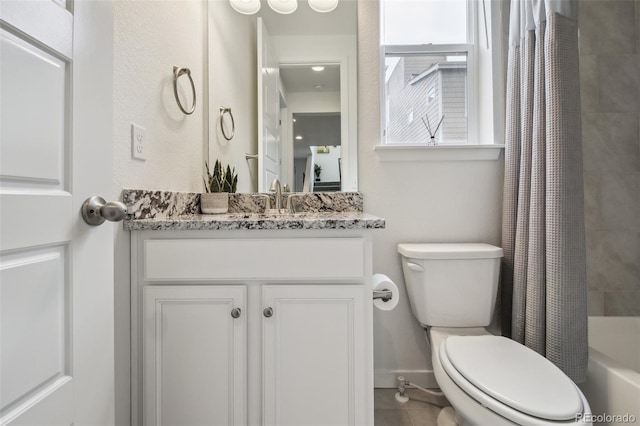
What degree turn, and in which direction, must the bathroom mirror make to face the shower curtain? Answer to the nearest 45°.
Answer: approximately 45° to its left

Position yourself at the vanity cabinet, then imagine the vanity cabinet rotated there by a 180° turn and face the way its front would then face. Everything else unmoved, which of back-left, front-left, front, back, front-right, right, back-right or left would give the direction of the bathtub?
right

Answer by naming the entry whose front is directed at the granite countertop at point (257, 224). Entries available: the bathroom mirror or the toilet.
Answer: the bathroom mirror

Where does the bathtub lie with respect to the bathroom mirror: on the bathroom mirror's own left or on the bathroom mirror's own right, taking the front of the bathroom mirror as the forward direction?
on the bathroom mirror's own left

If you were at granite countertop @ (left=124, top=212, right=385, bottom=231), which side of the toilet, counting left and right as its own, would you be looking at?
right

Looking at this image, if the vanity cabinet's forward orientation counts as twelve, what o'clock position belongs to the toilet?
The toilet is roughly at 9 o'clock from the vanity cabinet.

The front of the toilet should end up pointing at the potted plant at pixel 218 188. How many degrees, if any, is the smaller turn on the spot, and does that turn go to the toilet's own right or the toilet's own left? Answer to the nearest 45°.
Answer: approximately 135° to the toilet's own right

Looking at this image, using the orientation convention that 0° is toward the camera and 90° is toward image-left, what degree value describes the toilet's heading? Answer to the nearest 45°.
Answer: approximately 315°

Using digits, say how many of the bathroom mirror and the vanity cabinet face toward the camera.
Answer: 2
